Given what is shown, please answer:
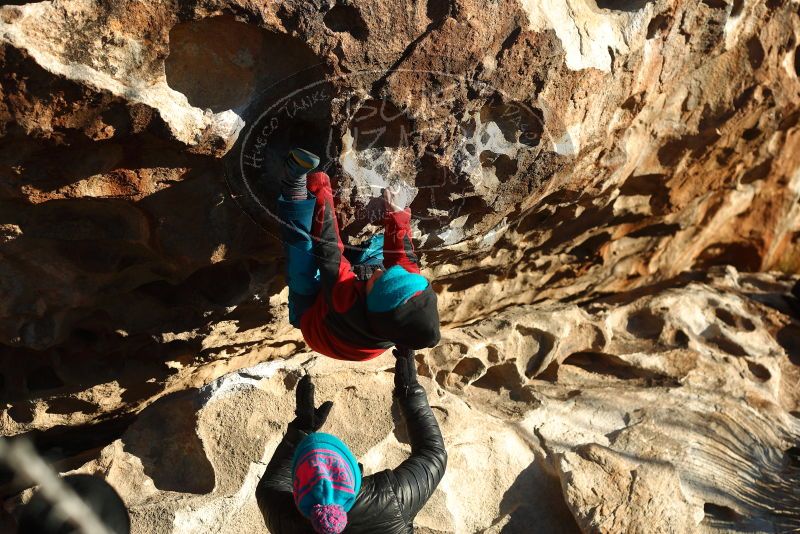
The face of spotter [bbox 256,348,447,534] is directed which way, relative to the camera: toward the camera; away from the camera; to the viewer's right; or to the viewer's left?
away from the camera

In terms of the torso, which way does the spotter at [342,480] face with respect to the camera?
away from the camera
